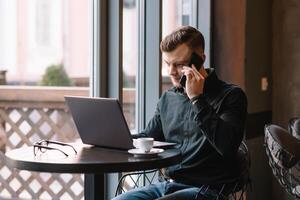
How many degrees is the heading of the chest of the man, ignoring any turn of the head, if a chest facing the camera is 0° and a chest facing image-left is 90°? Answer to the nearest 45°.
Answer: approximately 45°

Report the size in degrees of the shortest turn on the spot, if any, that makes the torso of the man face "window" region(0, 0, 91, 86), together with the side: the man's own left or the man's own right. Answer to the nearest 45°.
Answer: approximately 90° to the man's own right

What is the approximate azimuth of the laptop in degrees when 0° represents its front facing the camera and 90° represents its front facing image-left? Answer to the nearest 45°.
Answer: approximately 225°

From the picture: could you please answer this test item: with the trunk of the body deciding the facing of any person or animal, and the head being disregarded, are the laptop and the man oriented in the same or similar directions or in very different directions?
very different directions

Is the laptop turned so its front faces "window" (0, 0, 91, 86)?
no

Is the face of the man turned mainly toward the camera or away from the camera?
toward the camera
